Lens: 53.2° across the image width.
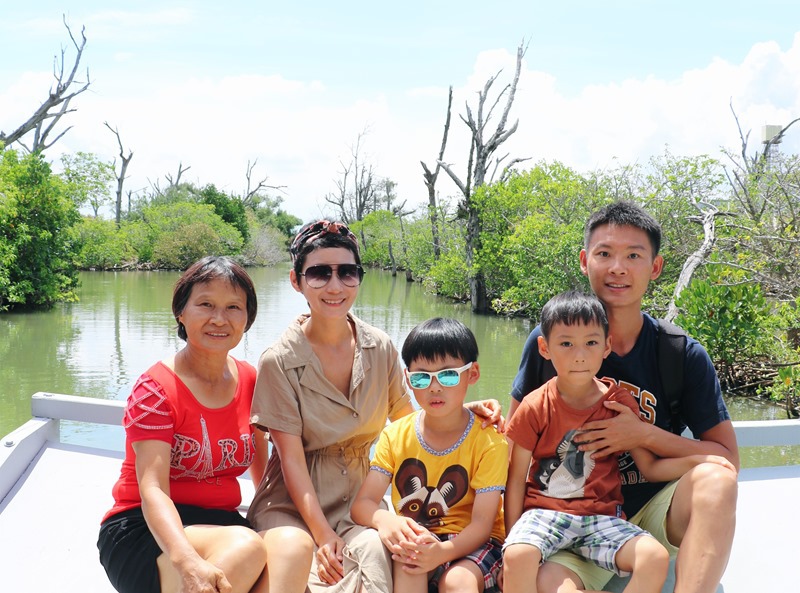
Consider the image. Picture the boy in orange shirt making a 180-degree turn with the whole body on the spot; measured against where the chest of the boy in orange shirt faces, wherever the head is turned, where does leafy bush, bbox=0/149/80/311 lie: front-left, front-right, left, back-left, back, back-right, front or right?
front-left

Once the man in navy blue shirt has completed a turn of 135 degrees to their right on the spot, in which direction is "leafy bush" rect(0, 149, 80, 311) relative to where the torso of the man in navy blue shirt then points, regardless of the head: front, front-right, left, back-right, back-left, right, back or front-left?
front

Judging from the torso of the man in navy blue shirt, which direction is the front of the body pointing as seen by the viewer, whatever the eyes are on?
toward the camera

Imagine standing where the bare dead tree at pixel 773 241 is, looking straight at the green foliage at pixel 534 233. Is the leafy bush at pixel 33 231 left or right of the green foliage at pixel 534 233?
left

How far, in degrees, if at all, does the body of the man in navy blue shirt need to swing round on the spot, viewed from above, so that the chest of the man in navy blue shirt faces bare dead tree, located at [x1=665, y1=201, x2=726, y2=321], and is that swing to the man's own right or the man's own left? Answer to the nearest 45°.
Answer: approximately 180°

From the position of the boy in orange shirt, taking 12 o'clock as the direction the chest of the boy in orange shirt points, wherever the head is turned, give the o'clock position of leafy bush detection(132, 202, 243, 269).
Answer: The leafy bush is roughly at 5 o'clock from the boy in orange shirt.

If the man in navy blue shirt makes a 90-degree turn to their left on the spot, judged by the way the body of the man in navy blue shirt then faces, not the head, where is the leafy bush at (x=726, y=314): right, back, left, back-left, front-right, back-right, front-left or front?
left

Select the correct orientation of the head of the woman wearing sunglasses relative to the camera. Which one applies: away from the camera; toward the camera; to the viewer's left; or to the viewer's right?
toward the camera

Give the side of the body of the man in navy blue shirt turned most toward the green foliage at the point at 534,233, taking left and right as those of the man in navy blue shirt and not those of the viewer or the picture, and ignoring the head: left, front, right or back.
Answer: back

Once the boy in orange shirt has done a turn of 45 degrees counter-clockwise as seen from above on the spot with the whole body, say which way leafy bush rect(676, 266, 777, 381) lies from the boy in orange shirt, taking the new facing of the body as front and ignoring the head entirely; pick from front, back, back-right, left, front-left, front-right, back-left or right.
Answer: back-left

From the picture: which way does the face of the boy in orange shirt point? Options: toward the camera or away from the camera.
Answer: toward the camera

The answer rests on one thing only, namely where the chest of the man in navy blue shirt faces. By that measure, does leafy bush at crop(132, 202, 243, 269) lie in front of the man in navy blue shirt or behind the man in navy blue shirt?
behind

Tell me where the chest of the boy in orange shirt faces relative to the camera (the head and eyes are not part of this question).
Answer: toward the camera

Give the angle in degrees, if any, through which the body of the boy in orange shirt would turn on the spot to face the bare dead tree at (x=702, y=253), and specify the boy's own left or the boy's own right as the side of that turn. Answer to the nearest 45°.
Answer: approximately 180°

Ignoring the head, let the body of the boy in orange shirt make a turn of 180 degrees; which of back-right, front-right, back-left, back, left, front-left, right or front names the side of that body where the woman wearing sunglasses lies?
left

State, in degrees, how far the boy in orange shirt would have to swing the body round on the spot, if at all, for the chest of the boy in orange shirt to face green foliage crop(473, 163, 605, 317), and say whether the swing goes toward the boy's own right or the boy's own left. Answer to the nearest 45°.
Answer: approximately 180°

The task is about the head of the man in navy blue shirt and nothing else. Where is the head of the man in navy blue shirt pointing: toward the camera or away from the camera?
toward the camera
